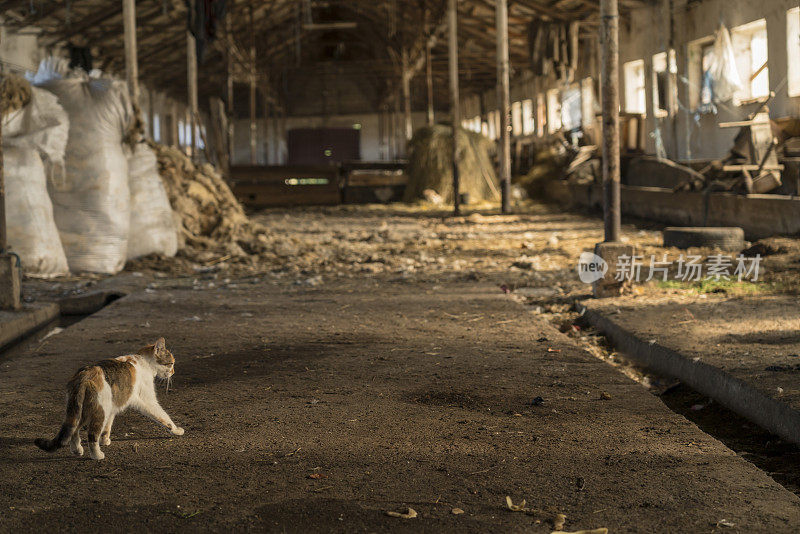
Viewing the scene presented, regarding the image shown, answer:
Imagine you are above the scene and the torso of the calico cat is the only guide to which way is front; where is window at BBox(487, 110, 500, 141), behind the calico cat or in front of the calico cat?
in front

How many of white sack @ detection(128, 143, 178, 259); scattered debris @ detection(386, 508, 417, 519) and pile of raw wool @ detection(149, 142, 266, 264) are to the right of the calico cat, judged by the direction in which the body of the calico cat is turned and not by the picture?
1

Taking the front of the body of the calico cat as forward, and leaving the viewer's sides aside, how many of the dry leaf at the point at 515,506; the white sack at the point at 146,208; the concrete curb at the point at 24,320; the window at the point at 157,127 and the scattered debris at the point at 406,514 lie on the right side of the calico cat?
2

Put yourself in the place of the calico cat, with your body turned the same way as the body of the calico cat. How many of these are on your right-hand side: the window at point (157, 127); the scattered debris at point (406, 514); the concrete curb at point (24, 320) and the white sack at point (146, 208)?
1

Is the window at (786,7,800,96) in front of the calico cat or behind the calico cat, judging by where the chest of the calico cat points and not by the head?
in front

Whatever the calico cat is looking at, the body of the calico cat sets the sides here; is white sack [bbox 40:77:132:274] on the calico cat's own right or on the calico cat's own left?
on the calico cat's own left

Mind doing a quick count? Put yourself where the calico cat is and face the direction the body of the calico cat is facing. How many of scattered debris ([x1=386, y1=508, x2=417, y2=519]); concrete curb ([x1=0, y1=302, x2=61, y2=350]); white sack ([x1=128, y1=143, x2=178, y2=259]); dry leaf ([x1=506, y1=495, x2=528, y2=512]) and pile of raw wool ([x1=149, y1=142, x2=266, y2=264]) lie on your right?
2

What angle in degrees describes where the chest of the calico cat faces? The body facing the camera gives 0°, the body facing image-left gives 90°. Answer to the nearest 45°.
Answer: approximately 225°

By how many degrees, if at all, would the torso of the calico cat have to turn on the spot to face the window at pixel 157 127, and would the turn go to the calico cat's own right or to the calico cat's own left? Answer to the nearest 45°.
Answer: approximately 45° to the calico cat's own left
